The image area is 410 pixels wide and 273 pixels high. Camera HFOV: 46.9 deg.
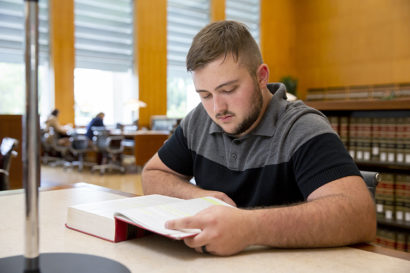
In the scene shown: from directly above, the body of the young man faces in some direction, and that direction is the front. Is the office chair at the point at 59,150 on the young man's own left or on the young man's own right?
on the young man's own right

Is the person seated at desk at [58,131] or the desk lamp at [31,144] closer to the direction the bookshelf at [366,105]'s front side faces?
the desk lamp

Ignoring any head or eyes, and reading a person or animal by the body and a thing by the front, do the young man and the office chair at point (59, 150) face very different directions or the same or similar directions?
very different directions

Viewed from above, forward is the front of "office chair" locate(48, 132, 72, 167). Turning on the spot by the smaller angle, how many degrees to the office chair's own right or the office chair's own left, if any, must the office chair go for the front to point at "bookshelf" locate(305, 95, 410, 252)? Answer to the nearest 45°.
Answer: approximately 90° to the office chair's own right
